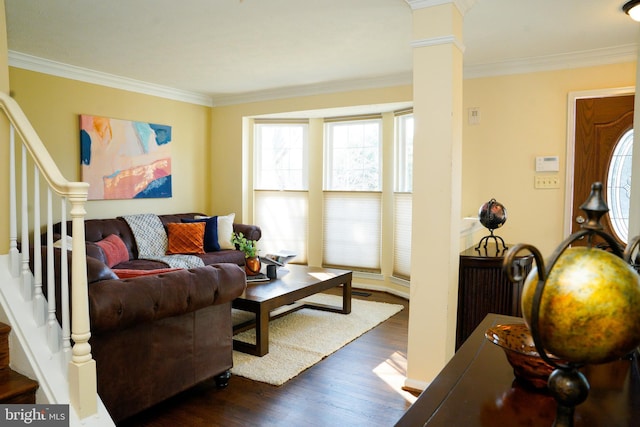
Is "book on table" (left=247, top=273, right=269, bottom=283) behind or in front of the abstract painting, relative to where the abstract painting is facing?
in front

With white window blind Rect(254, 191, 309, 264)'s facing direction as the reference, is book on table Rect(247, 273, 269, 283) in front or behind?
in front

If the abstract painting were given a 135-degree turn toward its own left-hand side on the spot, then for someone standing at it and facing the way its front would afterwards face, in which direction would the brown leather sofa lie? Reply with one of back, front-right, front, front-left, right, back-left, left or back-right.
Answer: back

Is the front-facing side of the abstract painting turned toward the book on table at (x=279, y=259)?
yes

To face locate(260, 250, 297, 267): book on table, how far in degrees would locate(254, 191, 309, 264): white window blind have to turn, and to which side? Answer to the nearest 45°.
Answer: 0° — it already faces it

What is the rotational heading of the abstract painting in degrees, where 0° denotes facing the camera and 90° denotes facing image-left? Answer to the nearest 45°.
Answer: approximately 315°

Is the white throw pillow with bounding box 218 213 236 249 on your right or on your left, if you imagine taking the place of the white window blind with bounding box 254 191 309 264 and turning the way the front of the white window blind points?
on your right

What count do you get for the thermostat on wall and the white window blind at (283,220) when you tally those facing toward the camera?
2

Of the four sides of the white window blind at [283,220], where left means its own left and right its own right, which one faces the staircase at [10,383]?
front

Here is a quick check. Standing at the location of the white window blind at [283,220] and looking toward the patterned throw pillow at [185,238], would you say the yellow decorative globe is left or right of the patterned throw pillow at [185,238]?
left

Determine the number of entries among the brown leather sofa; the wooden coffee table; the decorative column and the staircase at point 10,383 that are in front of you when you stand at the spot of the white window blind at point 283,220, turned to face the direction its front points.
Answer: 4
